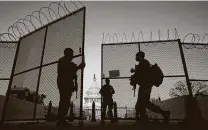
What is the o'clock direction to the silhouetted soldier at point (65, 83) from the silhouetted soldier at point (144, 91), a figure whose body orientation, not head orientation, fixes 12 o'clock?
the silhouetted soldier at point (65, 83) is roughly at 11 o'clock from the silhouetted soldier at point (144, 91).

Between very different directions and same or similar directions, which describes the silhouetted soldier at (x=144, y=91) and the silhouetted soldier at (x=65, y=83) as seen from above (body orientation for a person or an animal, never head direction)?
very different directions

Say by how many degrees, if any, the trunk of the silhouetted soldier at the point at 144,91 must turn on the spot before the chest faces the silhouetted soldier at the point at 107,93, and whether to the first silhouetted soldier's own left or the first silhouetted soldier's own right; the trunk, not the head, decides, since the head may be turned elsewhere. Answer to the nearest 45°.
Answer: approximately 45° to the first silhouetted soldier's own right

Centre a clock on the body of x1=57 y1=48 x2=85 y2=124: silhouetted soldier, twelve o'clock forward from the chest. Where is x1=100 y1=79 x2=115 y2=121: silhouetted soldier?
x1=100 y1=79 x2=115 y2=121: silhouetted soldier is roughly at 10 o'clock from x1=57 y1=48 x2=85 y2=124: silhouetted soldier.

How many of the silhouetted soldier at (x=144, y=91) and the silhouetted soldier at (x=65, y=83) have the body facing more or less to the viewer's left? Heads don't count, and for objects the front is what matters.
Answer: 1

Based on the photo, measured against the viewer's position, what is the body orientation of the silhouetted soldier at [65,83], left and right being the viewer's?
facing to the right of the viewer

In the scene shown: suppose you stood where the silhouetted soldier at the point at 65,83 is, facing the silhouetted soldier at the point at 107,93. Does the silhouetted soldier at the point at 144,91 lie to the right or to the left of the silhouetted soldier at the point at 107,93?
right

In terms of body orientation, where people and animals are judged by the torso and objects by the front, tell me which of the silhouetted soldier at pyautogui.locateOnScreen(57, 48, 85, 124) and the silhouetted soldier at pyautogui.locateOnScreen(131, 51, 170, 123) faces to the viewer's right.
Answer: the silhouetted soldier at pyautogui.locateOnScreen(57, 48, 85, 124)

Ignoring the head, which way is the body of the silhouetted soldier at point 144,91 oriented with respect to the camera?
to the viewer's left

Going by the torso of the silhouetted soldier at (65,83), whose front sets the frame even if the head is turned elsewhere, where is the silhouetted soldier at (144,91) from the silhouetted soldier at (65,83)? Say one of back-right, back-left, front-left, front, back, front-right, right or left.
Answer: front
